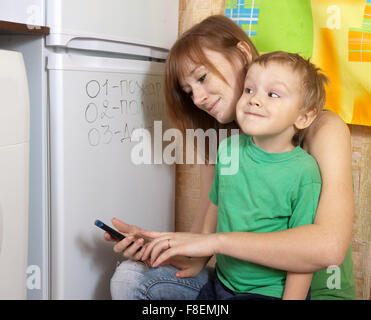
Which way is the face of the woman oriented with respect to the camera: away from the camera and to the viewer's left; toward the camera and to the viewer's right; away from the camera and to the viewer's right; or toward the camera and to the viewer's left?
toward the camera and to the viewer's left

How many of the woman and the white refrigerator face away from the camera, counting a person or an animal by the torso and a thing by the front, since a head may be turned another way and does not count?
0

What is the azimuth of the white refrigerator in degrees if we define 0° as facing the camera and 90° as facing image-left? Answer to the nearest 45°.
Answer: approximately 315°

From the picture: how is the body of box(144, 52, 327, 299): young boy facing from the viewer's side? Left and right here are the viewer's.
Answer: facing the viewer and to the left of the viewer
